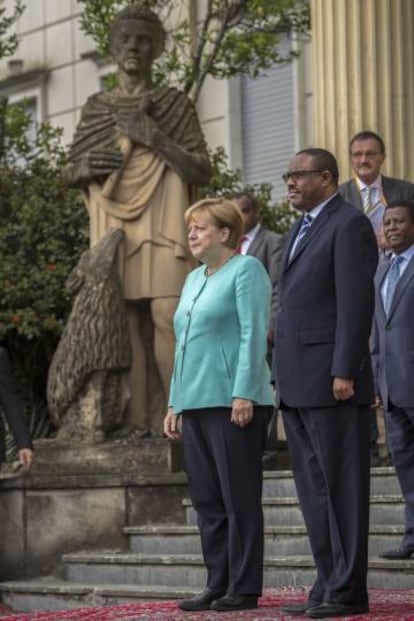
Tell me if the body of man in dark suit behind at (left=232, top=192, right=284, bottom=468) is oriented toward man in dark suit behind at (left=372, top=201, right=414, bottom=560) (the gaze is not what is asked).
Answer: no

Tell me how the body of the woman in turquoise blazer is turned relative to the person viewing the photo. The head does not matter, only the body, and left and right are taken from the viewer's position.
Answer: facing the viewer and to the left of the viewer

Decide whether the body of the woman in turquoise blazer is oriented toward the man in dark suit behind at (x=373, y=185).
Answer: no

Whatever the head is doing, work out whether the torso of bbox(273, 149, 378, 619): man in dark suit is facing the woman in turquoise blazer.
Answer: no

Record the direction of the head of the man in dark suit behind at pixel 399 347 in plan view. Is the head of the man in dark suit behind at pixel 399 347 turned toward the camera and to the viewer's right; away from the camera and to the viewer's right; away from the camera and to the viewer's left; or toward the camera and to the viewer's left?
toward the camera and to the viewer's left

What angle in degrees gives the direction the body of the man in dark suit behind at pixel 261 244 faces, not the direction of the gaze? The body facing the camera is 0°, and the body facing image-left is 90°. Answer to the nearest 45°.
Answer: approximately 45°

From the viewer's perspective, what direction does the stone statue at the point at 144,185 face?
toward the camera

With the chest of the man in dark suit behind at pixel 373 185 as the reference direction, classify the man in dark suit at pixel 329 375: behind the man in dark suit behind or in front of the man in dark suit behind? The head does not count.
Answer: in front

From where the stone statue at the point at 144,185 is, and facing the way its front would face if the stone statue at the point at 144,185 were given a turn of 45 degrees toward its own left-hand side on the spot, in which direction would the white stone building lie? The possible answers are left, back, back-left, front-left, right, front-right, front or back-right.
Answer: back-left

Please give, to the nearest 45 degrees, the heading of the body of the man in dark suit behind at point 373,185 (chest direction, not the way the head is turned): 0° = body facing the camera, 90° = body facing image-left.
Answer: approximately 45°

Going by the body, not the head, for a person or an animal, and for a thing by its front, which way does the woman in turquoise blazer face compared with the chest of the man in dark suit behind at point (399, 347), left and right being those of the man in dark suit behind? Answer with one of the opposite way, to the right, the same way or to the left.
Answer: the same way

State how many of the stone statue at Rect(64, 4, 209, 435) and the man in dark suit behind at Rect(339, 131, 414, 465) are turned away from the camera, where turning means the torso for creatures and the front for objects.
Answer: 0

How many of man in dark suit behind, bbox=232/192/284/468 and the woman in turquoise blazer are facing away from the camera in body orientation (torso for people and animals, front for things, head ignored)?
0

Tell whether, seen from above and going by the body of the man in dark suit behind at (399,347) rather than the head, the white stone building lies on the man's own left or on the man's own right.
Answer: on the man's own right
